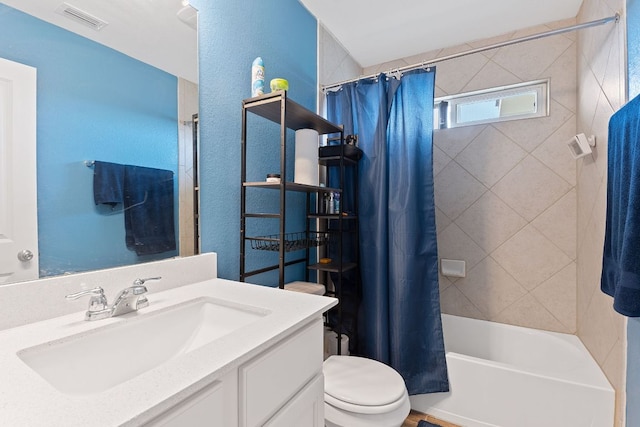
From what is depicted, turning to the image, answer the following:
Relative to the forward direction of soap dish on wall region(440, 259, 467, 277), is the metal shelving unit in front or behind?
in front

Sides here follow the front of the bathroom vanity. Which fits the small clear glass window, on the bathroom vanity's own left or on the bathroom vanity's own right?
on the bathroom vanity's own left

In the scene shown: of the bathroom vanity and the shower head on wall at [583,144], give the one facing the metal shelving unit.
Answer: the shower head on wall

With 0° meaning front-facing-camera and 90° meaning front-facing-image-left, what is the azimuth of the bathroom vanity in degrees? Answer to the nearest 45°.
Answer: approximately 315°

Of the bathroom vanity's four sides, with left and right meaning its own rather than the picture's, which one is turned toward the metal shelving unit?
left

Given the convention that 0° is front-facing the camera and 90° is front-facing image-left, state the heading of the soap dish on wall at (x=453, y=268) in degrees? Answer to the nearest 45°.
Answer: approximately 0°

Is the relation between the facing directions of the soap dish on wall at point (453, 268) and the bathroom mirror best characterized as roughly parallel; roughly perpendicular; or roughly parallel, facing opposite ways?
roughly perpendicular

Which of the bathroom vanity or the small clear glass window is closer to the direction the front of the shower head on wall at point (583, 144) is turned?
the bathroom vanity

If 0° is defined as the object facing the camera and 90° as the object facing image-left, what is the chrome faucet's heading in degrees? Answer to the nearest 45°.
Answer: approximately 315°

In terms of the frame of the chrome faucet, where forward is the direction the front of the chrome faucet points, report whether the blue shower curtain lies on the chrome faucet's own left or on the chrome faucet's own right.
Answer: on the chrome faucet's own left
